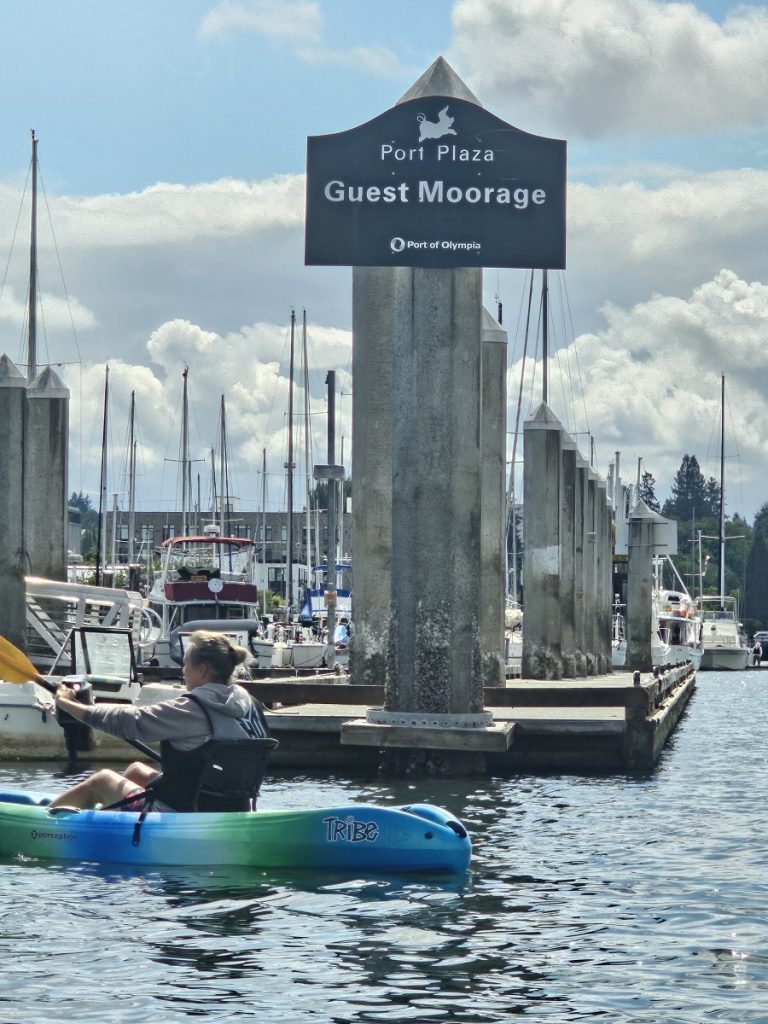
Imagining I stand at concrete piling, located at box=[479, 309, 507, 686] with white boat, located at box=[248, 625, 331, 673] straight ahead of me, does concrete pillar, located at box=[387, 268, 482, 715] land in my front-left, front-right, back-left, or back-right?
back-left

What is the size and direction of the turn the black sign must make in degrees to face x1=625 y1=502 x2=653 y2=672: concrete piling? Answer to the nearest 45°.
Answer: approximately 180°

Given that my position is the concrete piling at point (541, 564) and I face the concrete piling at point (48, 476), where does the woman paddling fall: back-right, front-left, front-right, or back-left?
front-left

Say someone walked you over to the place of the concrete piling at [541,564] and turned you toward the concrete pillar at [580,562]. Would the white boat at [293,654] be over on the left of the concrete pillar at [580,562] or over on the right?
left

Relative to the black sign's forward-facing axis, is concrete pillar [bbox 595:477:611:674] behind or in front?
behind

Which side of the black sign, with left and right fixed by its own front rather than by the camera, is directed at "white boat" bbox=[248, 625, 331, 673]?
back

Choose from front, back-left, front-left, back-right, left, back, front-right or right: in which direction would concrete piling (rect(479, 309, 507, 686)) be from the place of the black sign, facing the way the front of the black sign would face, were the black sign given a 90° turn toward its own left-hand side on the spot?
left

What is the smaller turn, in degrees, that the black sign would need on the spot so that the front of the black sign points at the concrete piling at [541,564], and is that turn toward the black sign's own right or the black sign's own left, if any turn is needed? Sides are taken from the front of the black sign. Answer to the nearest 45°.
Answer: approximately 180°

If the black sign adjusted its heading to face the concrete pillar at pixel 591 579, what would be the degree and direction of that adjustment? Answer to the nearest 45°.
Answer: approximately 180°

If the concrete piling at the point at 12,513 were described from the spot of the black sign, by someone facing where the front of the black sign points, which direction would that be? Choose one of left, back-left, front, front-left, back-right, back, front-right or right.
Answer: back-right

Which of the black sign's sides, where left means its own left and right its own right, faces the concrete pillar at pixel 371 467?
back

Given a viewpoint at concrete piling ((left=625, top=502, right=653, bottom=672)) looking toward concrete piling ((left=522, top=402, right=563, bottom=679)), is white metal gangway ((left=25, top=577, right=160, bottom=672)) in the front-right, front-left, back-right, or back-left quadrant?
front-right

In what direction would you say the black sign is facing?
toward the camera

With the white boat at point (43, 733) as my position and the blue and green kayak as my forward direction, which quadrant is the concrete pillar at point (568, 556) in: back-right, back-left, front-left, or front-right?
back-left

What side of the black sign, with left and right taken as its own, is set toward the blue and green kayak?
front

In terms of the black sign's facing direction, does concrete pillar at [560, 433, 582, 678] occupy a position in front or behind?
behind

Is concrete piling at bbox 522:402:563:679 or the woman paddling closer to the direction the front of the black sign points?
the woman paddling
